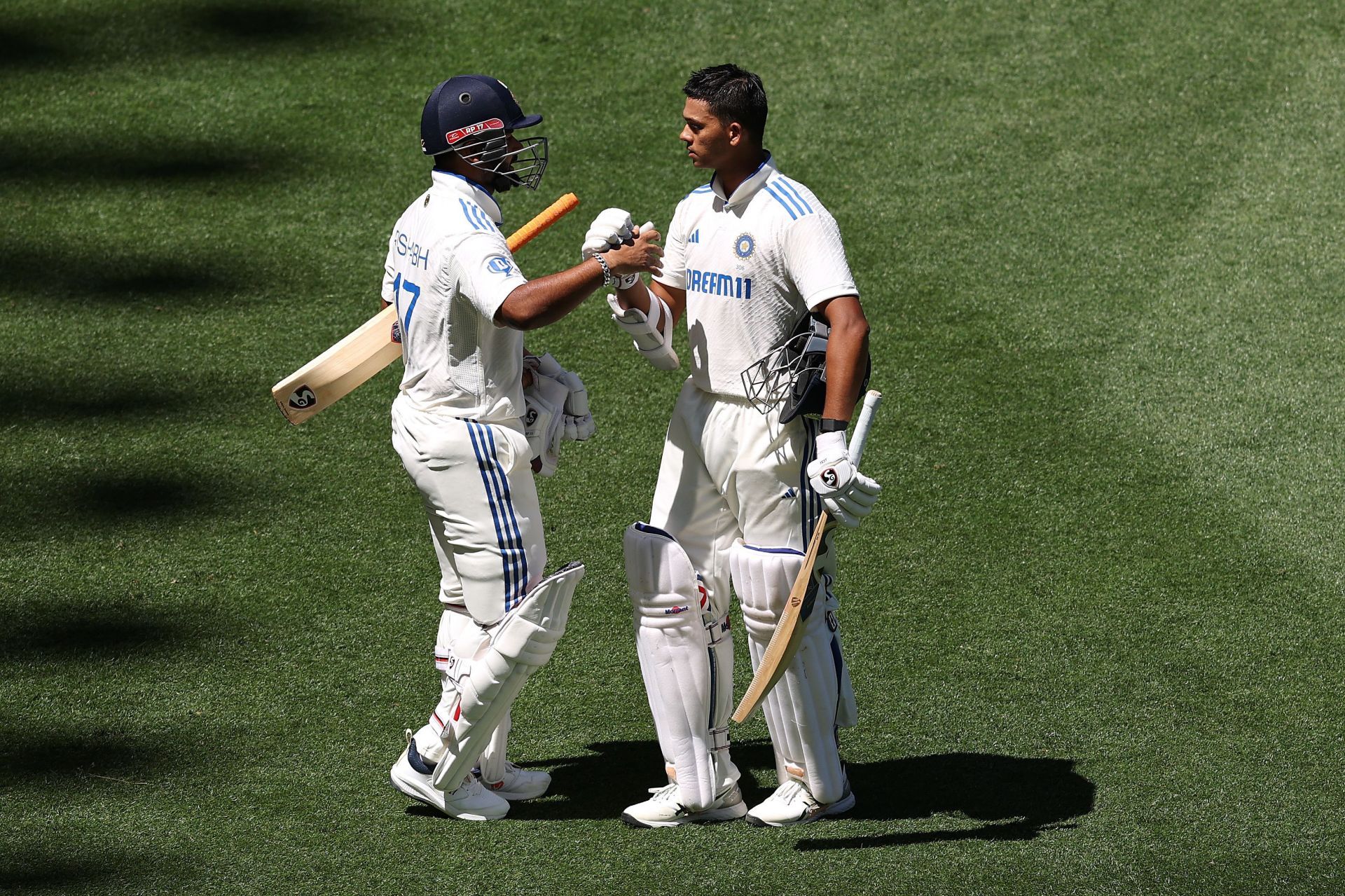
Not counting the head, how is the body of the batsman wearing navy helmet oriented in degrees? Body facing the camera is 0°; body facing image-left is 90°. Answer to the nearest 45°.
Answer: approximately 270°

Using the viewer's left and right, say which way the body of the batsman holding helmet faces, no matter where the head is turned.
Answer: facing the viewer and to the left of the viewer

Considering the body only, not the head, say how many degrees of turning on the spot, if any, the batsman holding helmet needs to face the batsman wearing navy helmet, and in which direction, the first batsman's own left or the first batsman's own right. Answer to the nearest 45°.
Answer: approximately 45° to the first batsman's own right

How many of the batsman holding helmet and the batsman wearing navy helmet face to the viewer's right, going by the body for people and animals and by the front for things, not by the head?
1

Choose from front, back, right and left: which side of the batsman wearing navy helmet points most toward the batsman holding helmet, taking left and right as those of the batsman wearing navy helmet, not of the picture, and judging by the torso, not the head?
front
